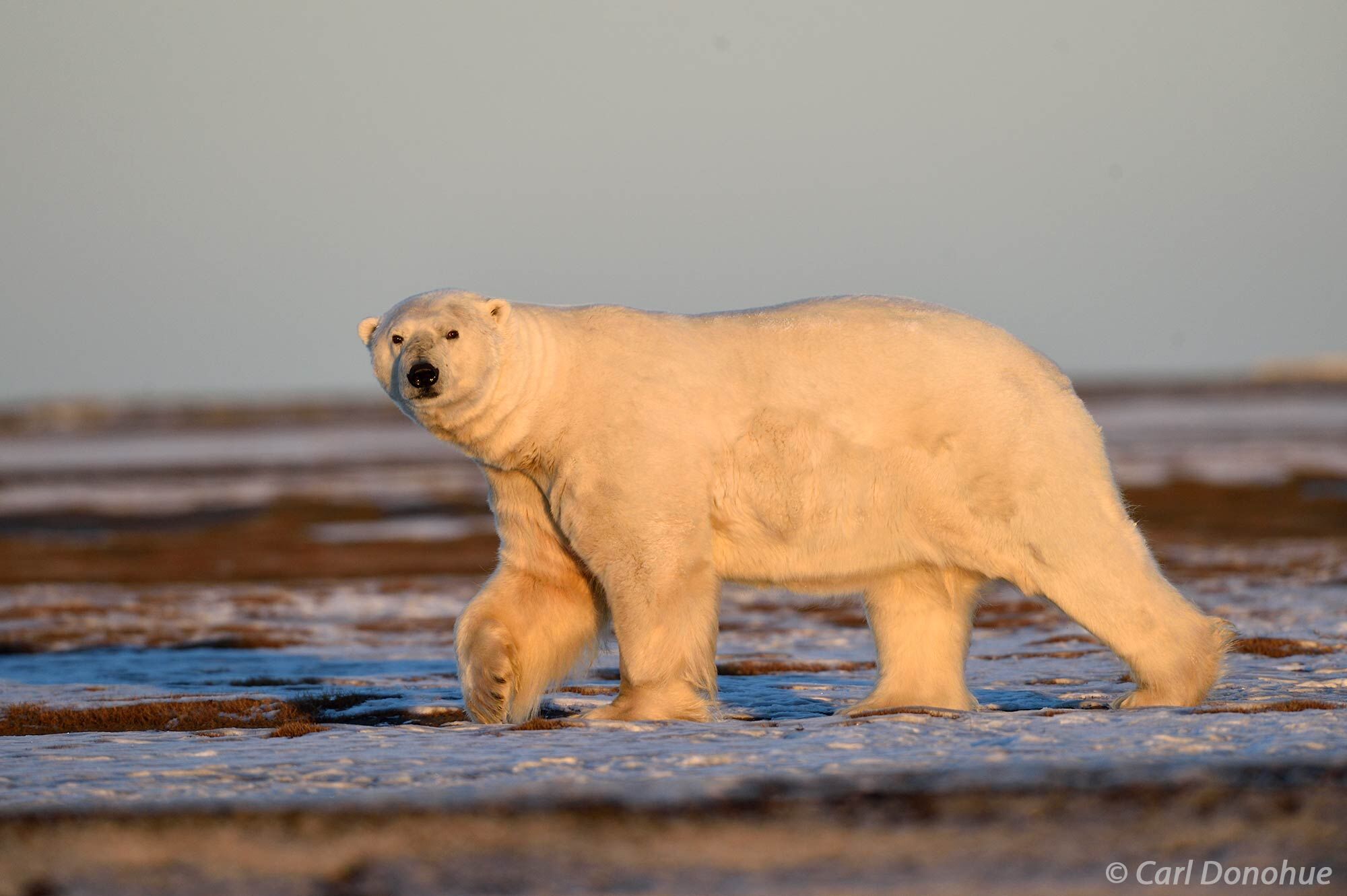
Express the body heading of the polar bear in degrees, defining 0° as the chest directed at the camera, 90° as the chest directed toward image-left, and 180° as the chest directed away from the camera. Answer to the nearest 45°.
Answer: approximately 90°
